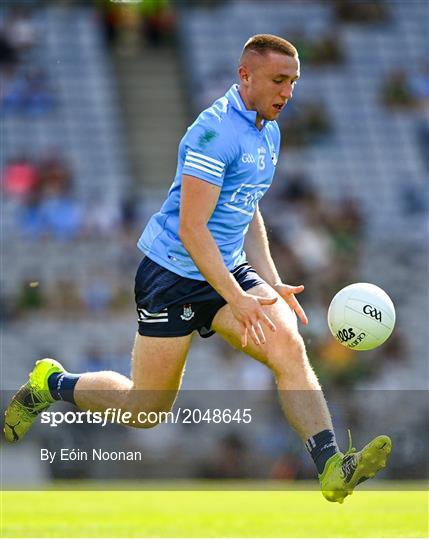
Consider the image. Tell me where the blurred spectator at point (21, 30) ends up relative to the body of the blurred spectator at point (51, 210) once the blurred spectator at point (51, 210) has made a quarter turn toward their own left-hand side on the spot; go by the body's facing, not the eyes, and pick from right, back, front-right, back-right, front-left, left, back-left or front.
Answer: left

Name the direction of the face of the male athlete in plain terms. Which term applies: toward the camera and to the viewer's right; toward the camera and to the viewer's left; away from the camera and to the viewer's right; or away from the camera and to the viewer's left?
toward the camera and to the viewer's right

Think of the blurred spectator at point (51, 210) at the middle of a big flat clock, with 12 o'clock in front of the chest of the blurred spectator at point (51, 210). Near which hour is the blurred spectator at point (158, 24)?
the blurred spectator at point (158, 24) is roughly at 7 o'clock from the blurred spectator at point (51, 210).

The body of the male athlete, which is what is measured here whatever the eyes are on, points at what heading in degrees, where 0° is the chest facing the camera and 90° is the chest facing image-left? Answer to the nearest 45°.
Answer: approximately 315°

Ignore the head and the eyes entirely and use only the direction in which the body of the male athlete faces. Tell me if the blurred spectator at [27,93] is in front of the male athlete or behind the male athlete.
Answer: behind

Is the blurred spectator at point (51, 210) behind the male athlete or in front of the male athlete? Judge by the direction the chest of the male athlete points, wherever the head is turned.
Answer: behind

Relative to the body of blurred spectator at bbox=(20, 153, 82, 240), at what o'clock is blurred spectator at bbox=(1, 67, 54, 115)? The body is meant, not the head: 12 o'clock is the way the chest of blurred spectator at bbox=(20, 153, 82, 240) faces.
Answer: blurred spectator at bbox=(1, 67, 54, 115) is roughly at 6 o'clock from blurred spectator at bbox=(20, 153, 82, 240).

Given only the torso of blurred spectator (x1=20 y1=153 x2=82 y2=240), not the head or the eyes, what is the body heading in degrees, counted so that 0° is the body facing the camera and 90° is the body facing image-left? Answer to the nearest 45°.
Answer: approximately 0°

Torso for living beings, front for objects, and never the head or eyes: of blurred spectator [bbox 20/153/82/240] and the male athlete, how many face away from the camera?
0

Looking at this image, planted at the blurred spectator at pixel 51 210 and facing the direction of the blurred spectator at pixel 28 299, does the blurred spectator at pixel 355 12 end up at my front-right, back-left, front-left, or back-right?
back-left

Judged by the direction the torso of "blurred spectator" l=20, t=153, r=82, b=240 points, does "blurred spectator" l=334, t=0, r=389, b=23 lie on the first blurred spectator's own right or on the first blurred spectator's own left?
on the first blurred spectator's own left
